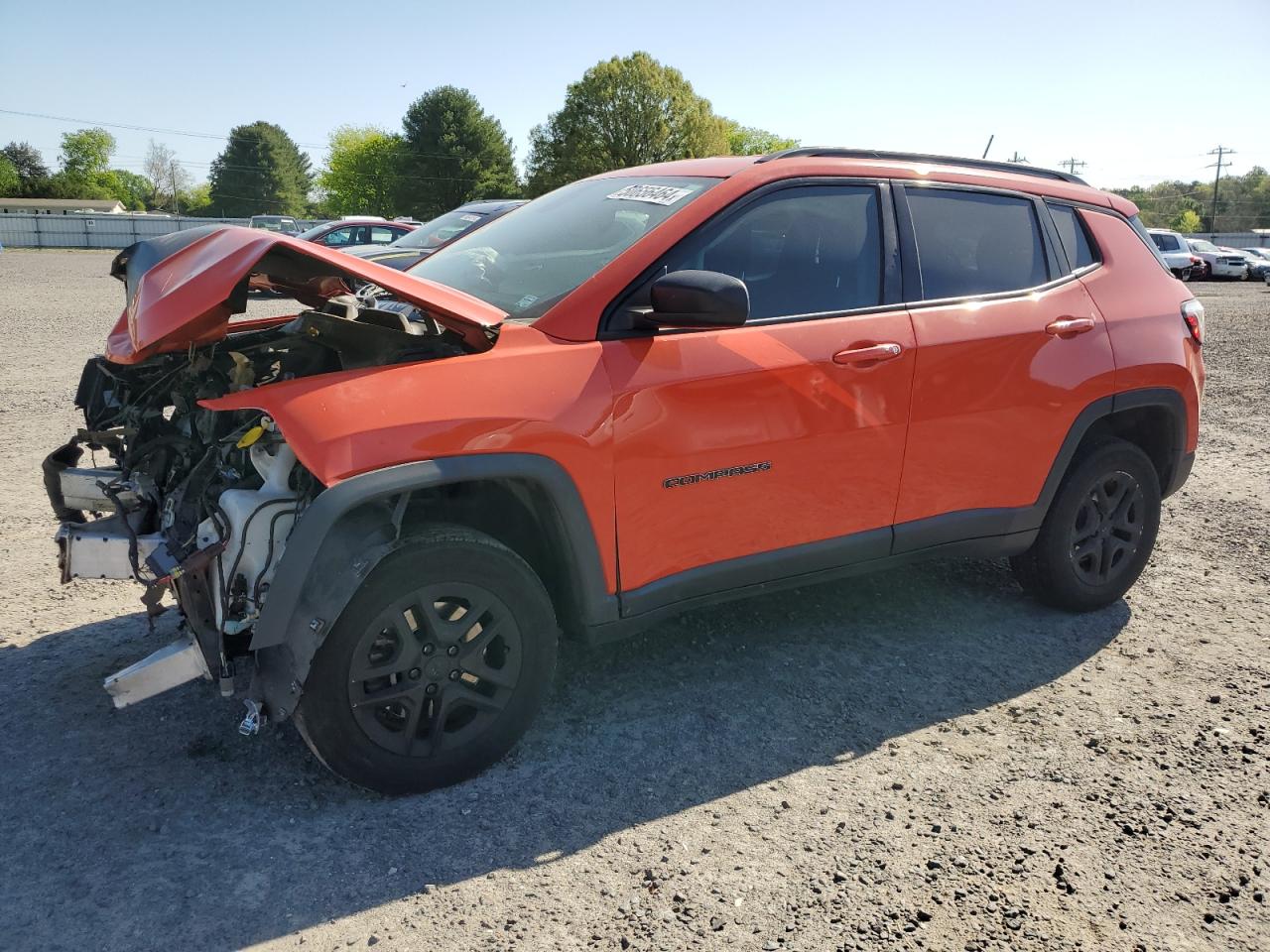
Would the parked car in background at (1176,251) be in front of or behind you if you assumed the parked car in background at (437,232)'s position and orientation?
behind

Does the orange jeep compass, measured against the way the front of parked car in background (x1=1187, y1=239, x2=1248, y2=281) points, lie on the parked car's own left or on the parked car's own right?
on the parked car's own right

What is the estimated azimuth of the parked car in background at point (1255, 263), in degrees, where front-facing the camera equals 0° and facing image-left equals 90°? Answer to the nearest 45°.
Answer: approximately 315°

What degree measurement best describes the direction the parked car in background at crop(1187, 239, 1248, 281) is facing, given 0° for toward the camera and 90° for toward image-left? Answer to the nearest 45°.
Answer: approximately 315°

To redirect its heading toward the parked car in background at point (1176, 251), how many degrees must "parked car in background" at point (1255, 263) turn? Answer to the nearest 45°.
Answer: approximately 45° to its right

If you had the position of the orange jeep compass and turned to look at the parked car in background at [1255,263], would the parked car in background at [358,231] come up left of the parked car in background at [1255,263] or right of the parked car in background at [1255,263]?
left

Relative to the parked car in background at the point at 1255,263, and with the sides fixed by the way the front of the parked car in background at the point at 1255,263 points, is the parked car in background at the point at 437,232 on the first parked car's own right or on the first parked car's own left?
on the first parked car's own right

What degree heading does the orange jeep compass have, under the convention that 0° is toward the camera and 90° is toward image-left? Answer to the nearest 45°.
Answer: approximately 45°
